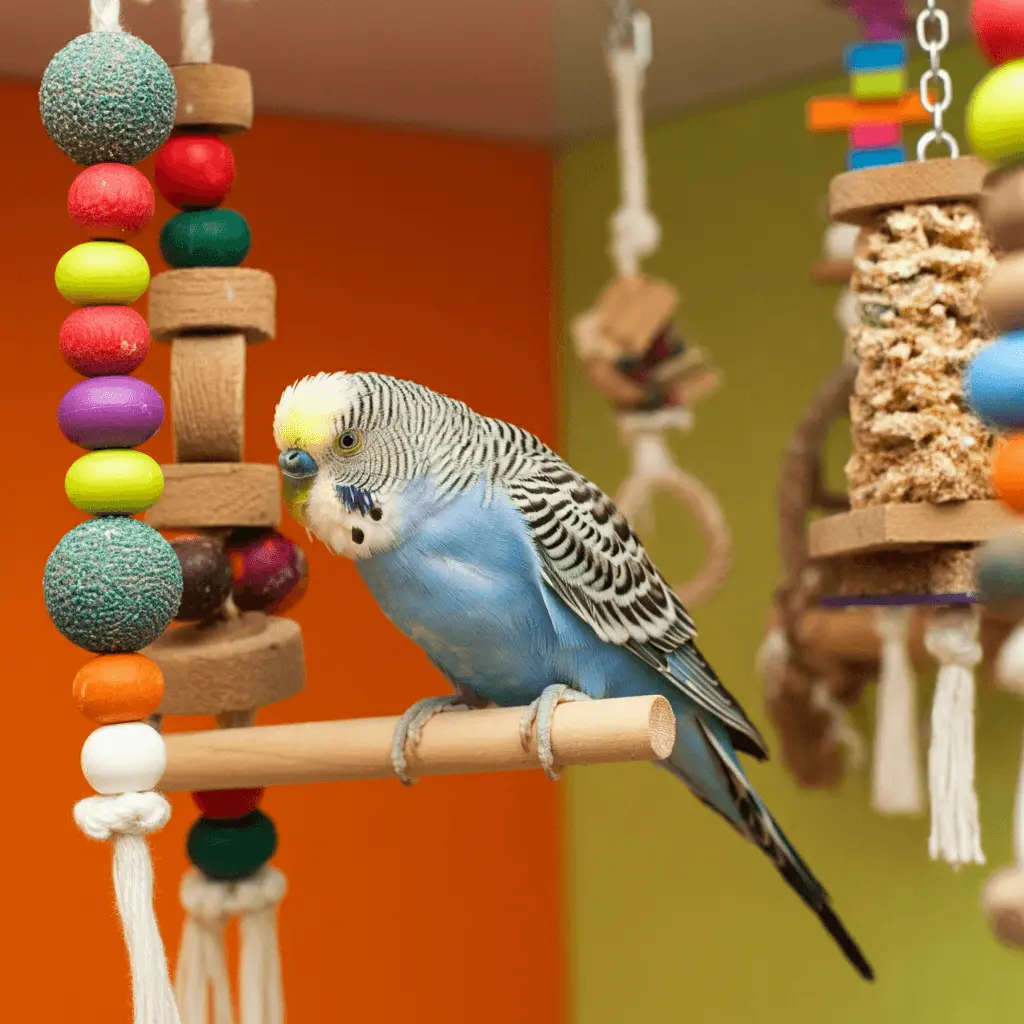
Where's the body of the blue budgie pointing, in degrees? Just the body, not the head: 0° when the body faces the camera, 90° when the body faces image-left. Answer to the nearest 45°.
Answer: approximately 45°
